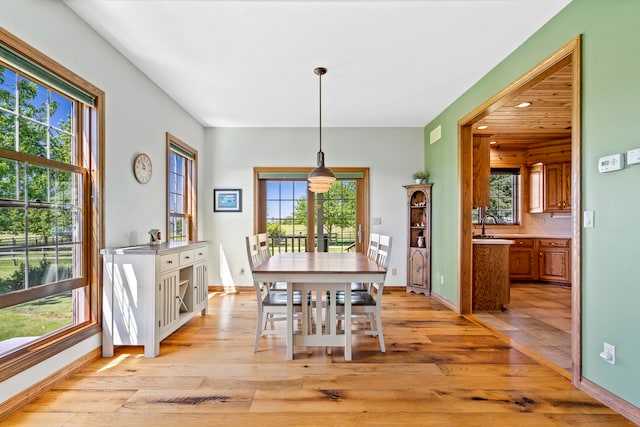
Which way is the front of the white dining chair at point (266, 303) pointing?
to the viewer's right

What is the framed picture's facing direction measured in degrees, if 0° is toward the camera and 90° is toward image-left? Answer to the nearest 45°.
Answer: approximately 0°

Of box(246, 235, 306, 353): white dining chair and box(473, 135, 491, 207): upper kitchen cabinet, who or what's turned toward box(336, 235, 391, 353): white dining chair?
box(246, 235, 306, 353): white dining chair

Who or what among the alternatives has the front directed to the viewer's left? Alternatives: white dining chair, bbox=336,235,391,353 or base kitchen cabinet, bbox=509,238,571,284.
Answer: the white dining chair

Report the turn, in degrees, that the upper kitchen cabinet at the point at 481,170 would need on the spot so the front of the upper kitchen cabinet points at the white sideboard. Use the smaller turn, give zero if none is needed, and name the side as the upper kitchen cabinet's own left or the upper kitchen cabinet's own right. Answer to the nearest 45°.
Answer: approximately 135° to the upper kitchen cabinet's own right

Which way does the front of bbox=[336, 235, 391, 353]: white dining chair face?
to the viewer's left

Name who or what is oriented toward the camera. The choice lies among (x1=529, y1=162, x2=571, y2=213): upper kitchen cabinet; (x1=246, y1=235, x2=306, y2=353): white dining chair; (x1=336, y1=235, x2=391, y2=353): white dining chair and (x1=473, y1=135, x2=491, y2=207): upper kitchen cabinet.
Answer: (x1=529, y1=162, x2=571, y2=213): upper kitchen cabinet

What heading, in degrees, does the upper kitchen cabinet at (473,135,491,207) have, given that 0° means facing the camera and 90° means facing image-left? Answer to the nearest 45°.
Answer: approximately 270°

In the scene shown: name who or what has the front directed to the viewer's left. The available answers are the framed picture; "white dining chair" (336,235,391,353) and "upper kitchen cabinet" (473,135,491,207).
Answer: the white dining chair

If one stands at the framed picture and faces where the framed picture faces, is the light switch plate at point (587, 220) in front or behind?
in front

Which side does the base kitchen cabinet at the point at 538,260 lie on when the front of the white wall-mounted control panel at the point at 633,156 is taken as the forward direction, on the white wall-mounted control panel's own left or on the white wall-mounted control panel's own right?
on the white wall-mounted control panel's own right
